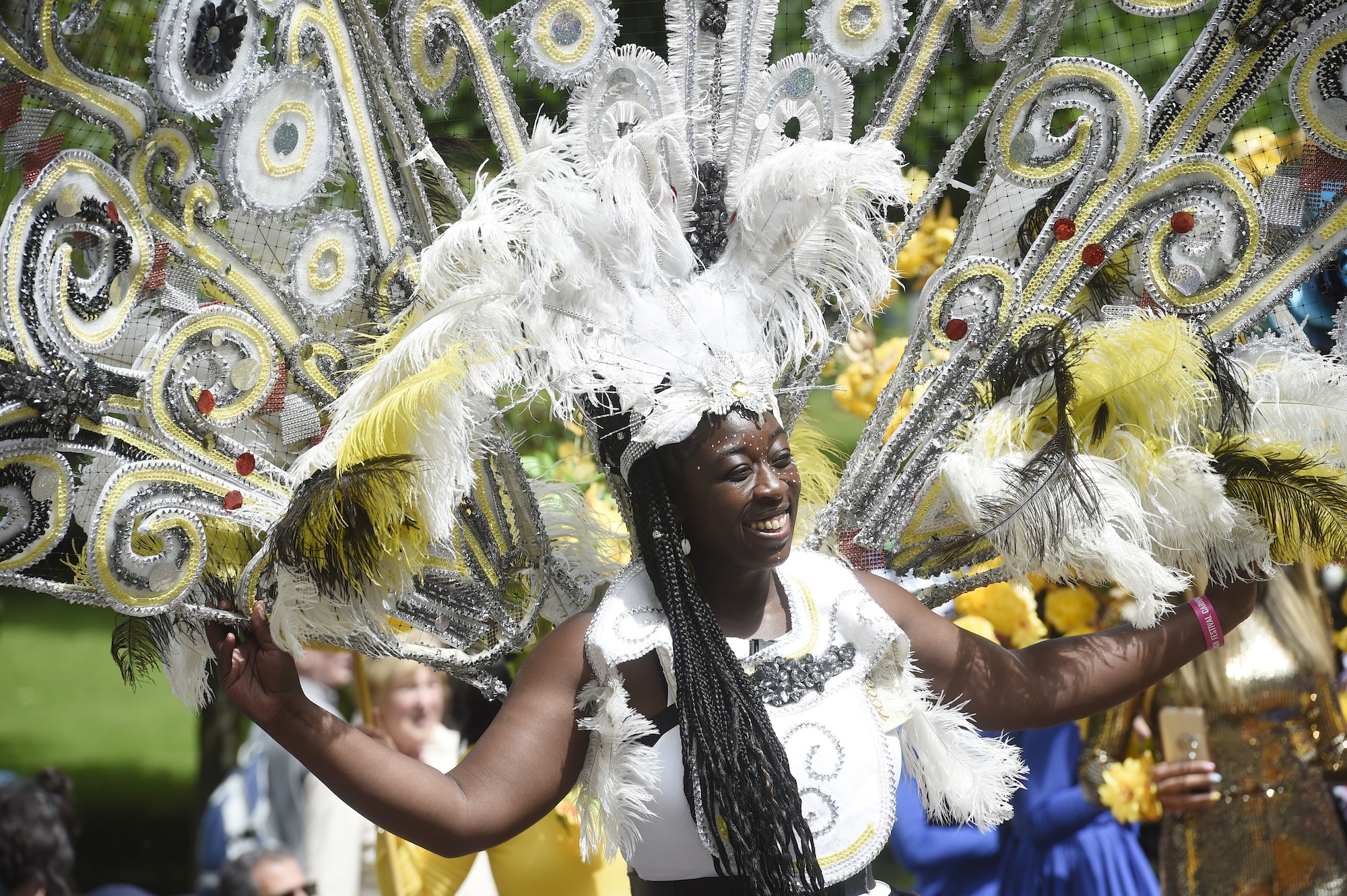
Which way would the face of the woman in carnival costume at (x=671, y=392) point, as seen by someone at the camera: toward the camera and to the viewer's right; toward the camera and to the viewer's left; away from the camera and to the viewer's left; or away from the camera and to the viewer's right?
toward the camera and to the viewer's right

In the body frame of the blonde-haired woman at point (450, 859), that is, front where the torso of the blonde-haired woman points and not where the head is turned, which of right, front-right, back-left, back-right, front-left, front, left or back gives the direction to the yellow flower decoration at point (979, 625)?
front-left

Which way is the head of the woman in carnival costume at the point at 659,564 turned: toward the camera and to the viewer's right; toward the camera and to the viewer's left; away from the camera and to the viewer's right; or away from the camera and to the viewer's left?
toward the camera and to the viewer's right

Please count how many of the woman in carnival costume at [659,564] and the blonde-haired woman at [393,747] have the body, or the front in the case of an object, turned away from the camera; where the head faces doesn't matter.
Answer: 0

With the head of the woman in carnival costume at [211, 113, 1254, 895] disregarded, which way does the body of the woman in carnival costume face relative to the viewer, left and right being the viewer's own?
facing the viewer and to the right of the viewer

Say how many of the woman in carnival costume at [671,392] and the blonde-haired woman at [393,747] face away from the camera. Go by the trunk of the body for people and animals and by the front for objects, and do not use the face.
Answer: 0

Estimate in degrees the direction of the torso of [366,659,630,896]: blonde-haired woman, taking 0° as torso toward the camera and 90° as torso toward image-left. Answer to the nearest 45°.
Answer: approximately 315°
